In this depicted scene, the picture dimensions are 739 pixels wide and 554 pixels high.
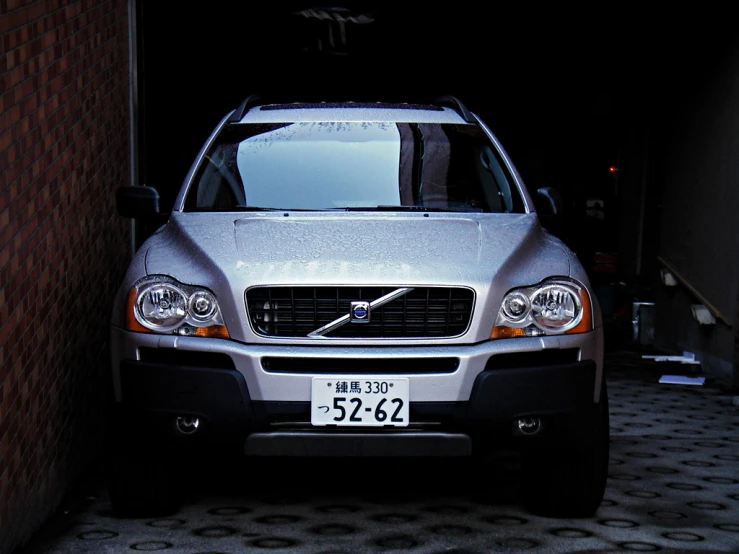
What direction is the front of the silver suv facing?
toward the camera
